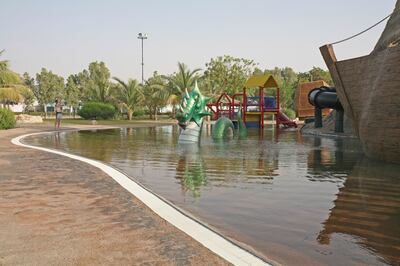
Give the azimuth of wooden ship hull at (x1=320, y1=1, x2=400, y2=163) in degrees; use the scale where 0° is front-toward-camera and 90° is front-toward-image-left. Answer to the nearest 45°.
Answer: approximately 90°

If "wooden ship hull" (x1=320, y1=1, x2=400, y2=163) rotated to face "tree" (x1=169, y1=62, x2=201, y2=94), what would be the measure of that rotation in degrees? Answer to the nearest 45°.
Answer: approximately 45° to its right

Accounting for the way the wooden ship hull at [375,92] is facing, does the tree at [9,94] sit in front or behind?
in front

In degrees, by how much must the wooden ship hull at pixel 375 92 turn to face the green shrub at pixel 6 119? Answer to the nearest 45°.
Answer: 0° — it already faces it

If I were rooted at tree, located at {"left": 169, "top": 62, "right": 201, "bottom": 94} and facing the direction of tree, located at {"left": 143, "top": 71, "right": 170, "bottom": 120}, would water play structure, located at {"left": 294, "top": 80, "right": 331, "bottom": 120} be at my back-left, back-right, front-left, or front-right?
back-left

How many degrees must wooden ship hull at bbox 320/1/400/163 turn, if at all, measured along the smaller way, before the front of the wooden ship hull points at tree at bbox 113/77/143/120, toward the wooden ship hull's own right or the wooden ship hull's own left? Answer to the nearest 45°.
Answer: approximately 45° to the wooden ship hull's own right

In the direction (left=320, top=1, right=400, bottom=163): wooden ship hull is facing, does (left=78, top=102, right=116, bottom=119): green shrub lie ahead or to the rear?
ahead

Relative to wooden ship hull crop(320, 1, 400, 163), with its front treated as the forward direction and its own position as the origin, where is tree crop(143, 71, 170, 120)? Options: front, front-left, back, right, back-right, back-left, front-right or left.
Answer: front-right
